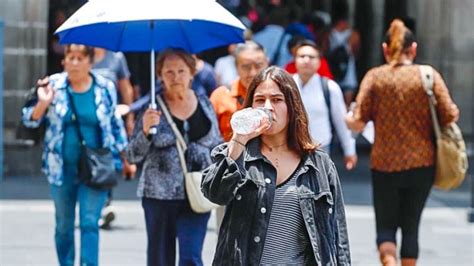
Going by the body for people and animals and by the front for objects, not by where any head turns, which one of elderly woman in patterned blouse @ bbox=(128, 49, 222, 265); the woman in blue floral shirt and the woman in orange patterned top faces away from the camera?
the woman in orange patterned top

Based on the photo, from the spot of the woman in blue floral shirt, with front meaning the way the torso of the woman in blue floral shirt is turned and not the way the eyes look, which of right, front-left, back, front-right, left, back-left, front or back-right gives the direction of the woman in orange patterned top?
left

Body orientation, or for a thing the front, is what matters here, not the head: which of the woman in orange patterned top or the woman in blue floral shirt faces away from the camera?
the woman in orange patterned top

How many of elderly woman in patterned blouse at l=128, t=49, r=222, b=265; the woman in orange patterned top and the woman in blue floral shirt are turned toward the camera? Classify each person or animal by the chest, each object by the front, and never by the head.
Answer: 2

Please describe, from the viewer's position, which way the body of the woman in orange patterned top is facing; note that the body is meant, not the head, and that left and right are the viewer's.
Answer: facing away from the viewer

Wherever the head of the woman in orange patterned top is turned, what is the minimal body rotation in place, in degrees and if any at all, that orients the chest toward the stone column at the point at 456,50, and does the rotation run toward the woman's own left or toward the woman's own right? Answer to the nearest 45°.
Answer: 0° — they already face it

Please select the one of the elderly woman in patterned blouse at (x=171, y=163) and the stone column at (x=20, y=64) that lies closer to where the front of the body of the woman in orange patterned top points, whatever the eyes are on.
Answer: the stone column

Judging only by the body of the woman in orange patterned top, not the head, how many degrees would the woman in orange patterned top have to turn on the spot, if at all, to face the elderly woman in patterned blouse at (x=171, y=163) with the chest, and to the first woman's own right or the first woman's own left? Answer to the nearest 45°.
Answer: approximately 135° to the first woman's own left

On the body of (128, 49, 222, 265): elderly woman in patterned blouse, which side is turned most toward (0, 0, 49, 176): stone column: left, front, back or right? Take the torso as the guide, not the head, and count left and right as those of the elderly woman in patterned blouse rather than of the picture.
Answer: back

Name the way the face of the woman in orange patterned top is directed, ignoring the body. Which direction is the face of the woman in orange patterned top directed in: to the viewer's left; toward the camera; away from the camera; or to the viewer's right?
away from the camera

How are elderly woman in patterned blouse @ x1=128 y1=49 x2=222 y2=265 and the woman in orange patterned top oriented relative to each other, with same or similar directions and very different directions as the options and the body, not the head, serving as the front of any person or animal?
very different directions

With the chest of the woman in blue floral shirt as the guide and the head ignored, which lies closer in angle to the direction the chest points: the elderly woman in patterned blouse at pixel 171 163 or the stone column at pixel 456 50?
the elderly woman in patterned blouse

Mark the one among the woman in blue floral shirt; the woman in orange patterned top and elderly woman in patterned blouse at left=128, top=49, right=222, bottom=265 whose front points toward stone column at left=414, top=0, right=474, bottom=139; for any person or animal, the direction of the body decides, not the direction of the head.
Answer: the woman in orange patterned top

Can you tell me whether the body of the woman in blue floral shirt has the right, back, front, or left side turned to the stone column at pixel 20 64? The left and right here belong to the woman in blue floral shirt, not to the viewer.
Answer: back
